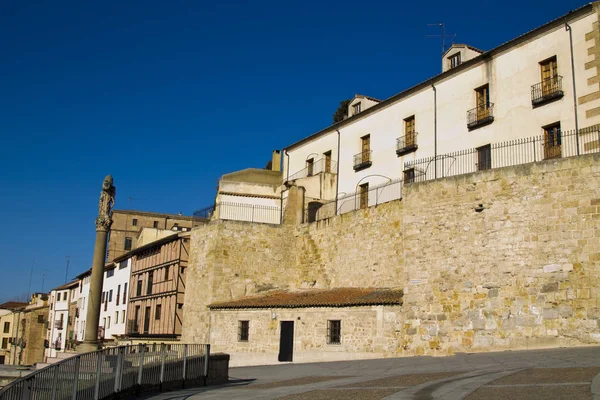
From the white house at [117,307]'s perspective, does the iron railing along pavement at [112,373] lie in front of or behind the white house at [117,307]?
in front

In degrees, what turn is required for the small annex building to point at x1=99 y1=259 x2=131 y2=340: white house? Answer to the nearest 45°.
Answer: approximately 135° to its right

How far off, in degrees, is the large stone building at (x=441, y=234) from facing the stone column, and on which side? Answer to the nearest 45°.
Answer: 0° — it already faces it

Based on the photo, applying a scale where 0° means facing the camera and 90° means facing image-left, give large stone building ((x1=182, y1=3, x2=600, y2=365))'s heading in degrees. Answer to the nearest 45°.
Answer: approximately 45°

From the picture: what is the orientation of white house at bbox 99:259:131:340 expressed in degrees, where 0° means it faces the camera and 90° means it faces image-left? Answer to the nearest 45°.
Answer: approximately 45°

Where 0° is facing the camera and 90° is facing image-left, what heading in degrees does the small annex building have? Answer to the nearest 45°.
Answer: approximately 0°

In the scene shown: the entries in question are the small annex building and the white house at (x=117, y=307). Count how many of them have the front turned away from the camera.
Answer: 0

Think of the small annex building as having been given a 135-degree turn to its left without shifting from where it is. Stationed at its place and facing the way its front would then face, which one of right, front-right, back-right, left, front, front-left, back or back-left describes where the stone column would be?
back

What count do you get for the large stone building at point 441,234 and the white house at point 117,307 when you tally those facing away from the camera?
0

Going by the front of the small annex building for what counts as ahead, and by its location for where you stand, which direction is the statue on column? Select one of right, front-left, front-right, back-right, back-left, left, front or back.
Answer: front-right
